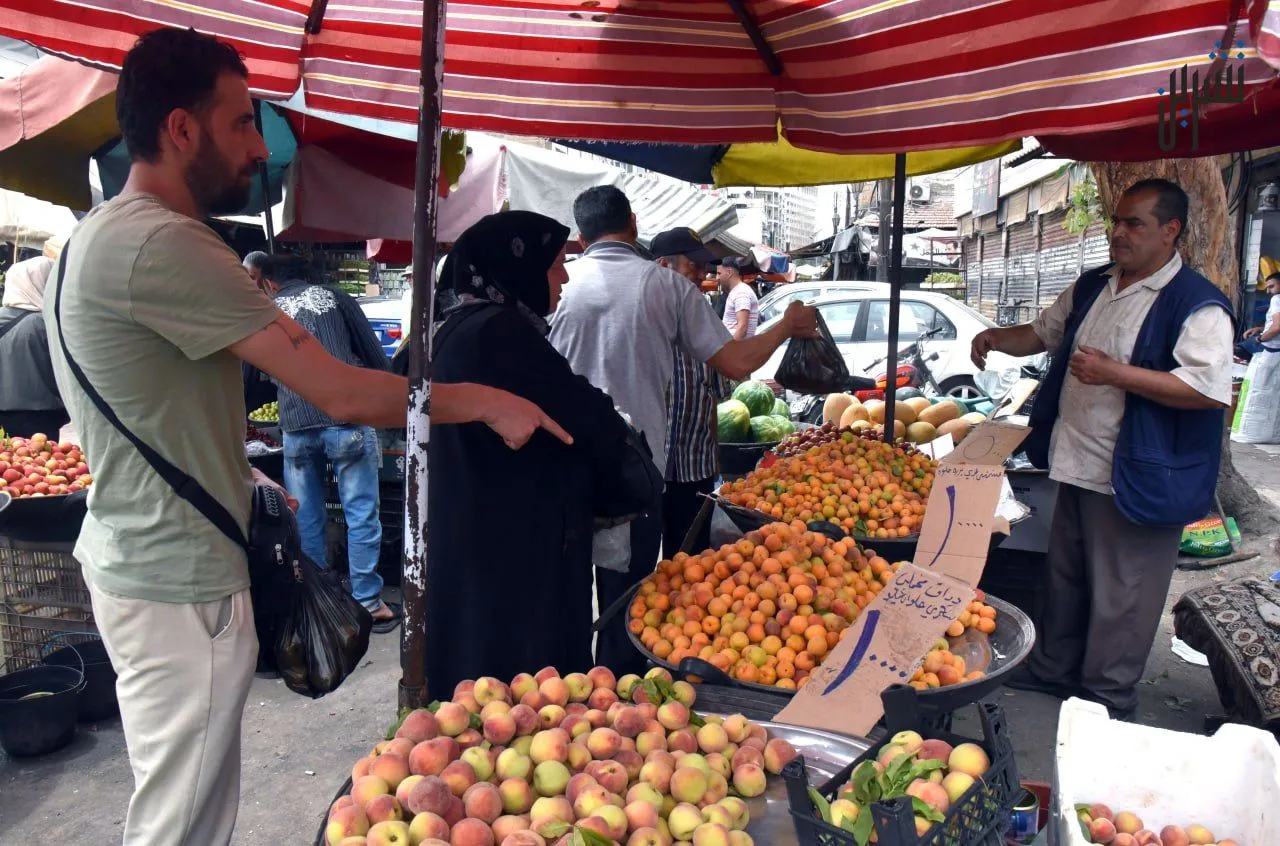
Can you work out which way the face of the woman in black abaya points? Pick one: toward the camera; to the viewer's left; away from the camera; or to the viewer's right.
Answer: to the viewer's right

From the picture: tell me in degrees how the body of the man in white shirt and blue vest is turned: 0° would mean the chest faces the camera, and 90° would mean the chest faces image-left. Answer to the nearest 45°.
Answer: approximately 45°

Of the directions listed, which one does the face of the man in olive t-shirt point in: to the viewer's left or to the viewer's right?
to the viewer's right

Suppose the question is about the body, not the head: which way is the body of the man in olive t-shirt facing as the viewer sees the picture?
to the viewer's right
